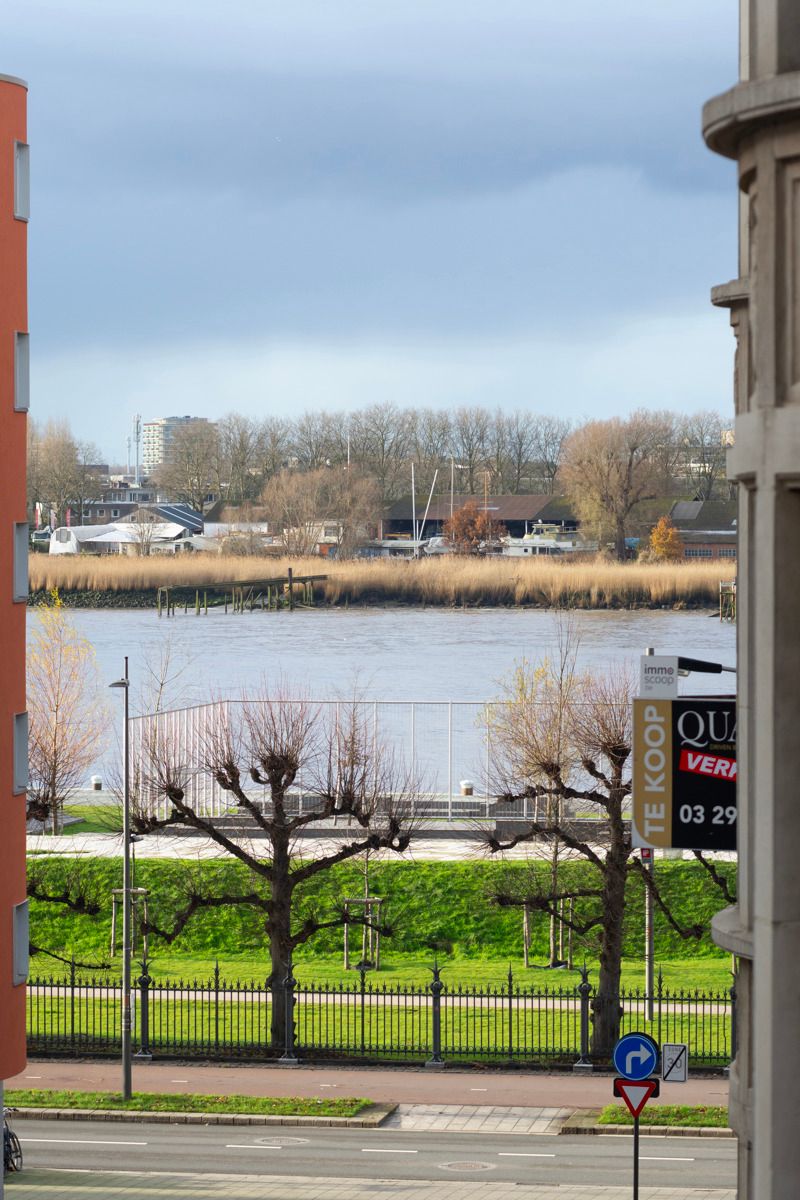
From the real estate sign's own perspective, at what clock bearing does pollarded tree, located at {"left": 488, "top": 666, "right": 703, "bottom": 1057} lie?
The pollarded tree is roughly at 6 o'clock from the real estate sign.

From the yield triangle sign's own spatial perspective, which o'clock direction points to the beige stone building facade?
The beige stone building facade is roughly at 12 o'clock from the yield triangle sign.

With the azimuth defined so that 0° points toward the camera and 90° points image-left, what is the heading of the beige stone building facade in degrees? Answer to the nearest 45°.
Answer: approximately 90°

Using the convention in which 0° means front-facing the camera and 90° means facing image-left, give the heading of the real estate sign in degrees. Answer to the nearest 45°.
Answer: approximately 0°

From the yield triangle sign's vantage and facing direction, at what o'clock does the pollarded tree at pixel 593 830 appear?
The pollarded tree is roughly at 6 o'clock from the yield triangle sign.

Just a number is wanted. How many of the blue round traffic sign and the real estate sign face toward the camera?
2

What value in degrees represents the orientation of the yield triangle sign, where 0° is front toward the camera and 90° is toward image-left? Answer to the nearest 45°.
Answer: approximately 0°

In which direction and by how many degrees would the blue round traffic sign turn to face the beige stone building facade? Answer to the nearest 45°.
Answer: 0° — it already faces it

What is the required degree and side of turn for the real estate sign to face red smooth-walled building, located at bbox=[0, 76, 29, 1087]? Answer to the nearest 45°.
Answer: approximately 135° to its right
